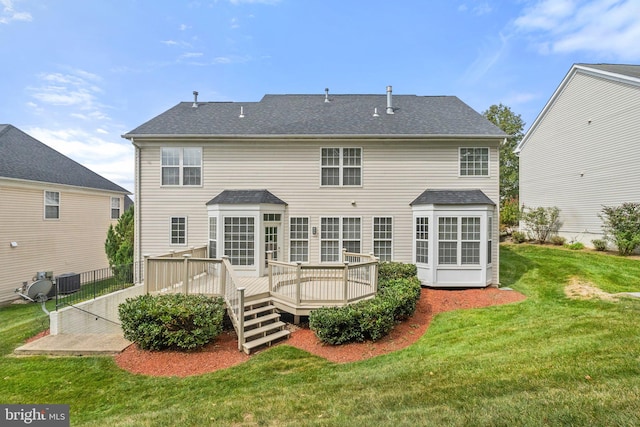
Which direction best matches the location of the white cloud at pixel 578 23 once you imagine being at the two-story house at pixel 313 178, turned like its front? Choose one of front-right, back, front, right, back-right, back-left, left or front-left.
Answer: right

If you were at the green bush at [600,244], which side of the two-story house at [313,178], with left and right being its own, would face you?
right

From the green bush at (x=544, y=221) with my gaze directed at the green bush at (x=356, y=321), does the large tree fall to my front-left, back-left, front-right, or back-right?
back-right

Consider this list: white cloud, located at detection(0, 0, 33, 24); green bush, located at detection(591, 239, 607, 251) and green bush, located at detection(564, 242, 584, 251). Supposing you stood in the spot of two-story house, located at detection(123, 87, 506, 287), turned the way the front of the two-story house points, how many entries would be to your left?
1

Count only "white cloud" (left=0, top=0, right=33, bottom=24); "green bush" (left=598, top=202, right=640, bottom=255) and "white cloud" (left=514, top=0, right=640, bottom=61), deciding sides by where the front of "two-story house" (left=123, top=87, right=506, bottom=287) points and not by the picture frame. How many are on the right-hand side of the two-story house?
2

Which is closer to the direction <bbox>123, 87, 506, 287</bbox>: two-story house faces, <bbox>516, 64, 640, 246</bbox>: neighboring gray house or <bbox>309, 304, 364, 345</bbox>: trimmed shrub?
the neighboring gray house

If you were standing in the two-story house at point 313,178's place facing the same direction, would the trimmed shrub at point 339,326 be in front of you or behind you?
behind

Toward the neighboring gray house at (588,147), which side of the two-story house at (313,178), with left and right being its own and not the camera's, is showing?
right

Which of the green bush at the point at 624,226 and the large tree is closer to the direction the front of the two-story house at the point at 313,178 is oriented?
the large tree

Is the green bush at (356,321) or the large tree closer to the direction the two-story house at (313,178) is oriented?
the large tree

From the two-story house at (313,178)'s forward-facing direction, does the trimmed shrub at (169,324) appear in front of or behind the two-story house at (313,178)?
behind

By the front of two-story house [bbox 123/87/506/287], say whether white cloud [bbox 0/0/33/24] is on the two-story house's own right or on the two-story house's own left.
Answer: on the two-story house's own left

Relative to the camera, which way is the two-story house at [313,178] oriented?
away from the camera

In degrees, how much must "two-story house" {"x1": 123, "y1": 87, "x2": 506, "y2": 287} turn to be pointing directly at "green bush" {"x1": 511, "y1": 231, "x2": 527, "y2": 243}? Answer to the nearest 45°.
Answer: approximately 45° to its right
